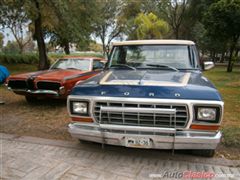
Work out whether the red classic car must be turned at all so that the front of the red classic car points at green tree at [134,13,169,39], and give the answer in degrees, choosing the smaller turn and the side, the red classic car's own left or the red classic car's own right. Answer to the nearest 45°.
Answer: approximately 180°

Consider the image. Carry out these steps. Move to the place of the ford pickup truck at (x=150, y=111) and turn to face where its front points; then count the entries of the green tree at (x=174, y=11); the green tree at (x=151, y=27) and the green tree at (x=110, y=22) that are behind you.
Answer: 3

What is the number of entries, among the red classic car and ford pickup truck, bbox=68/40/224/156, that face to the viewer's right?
0

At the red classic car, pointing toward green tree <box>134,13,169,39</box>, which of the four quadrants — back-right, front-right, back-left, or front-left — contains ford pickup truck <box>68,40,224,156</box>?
back-right

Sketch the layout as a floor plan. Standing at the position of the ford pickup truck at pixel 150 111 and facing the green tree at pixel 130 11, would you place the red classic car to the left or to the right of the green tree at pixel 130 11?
left

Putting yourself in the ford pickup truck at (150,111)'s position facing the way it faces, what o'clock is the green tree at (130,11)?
The green tree is roughly at 6 o'clock from the ford pickup truck.

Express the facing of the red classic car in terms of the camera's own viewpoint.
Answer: facing the viewer and to the left of the viewer

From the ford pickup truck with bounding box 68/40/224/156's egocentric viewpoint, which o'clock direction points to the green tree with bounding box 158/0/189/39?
The green tree is roughly at 6 o'clock from the ford pickup truck.

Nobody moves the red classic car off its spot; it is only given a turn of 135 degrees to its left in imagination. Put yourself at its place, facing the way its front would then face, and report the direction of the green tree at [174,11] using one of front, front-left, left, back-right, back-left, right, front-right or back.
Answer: front-left

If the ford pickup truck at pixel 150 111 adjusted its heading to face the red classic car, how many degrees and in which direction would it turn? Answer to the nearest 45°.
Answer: approximately 135° to its right

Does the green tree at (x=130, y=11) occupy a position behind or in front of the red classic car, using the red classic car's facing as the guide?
behind
